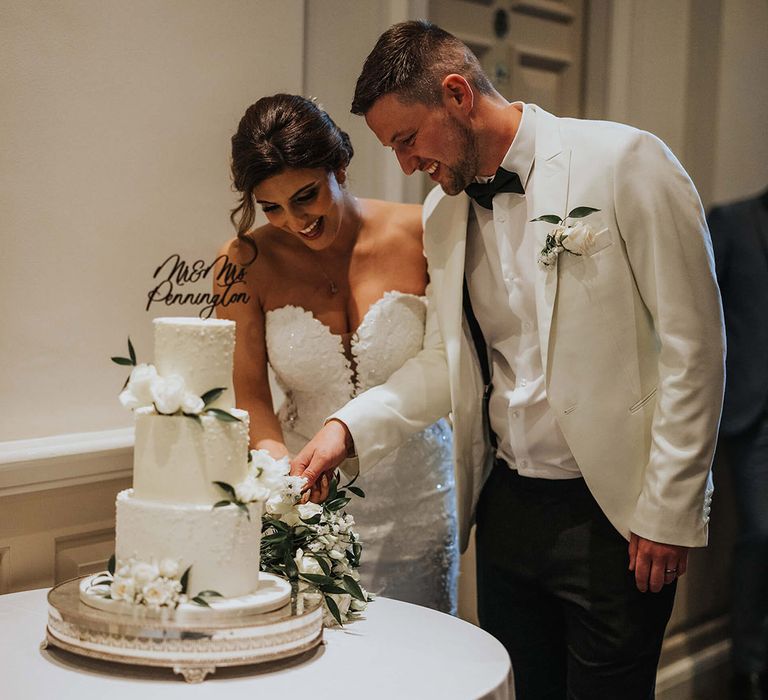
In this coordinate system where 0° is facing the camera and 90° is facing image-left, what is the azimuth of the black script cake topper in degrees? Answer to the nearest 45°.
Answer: approximately 0°

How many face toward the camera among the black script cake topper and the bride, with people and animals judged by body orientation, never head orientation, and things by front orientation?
2

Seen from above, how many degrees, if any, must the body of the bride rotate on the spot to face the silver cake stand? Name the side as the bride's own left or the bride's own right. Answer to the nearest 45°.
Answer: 0° — they already face it

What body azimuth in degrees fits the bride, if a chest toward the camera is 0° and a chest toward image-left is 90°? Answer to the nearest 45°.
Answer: approximately 0°
